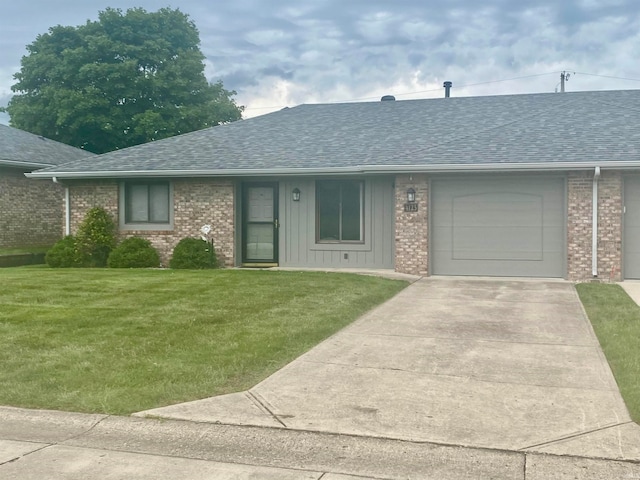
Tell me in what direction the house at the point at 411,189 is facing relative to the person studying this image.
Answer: facing the viewer

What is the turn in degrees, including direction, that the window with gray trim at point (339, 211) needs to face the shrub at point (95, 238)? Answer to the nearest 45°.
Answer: approximately 90° to its right

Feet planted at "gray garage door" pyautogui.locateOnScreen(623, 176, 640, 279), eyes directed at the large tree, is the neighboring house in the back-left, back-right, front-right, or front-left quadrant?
front-left

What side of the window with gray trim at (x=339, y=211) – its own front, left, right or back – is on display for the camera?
front

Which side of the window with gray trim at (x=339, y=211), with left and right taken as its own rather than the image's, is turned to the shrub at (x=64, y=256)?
right

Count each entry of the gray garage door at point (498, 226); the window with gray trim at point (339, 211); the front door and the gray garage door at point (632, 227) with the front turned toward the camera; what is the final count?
4

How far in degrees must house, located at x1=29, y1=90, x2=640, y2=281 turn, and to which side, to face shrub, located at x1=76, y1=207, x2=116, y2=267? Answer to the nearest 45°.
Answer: approximately 90° to its right

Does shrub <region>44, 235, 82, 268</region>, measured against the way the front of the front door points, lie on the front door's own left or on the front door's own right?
on the front door's own right

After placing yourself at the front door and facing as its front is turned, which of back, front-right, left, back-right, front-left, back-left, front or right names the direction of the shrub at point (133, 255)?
right

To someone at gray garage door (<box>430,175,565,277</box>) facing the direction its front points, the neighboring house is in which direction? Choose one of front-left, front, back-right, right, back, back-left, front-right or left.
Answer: right

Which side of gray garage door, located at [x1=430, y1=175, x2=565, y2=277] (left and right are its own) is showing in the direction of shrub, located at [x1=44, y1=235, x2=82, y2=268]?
right
